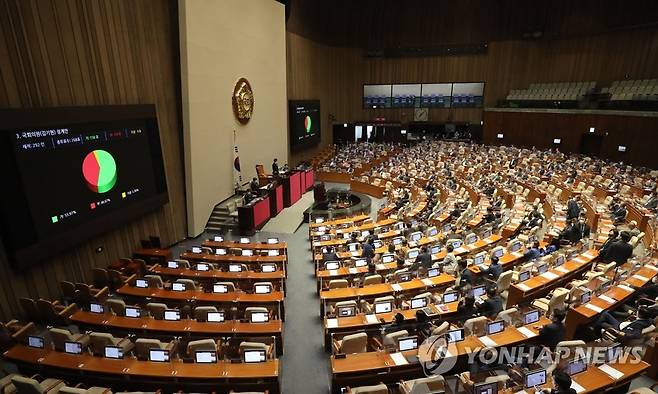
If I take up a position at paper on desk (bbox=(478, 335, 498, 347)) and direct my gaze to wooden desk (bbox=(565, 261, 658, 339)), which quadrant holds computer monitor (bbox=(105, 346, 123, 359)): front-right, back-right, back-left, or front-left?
back-left

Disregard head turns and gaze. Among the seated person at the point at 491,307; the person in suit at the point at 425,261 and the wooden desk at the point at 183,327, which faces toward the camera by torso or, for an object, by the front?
the wooden desk

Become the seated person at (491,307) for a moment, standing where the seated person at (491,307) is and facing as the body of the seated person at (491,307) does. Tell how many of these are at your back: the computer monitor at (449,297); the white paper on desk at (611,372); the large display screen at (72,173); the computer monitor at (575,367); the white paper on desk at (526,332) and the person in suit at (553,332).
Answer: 4

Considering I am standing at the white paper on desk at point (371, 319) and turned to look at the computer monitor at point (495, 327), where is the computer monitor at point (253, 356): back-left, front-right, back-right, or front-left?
back-right

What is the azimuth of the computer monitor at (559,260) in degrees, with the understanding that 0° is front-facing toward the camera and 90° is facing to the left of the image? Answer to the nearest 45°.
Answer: approximately 315°

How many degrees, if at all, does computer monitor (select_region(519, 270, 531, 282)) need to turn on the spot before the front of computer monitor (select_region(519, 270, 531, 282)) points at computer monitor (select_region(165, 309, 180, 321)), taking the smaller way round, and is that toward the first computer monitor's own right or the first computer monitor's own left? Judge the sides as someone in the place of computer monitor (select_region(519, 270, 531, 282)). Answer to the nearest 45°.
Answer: approximately 90° to the first computer monitor's own right

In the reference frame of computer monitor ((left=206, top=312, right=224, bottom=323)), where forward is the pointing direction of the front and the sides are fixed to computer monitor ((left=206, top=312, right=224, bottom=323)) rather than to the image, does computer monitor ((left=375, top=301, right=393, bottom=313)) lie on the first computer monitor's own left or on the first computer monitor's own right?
on the first computer monitor's own left

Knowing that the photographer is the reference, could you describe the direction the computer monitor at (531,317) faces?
facing the viewer and to the right of the viewer

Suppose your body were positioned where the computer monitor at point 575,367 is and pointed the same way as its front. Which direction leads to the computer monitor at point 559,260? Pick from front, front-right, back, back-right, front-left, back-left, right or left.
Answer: back-left

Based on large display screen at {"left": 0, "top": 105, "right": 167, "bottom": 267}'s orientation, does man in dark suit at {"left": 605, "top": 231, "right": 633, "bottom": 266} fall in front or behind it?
in front

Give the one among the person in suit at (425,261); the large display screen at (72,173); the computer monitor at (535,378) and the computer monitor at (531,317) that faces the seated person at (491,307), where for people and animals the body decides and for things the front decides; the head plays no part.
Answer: the large display screen

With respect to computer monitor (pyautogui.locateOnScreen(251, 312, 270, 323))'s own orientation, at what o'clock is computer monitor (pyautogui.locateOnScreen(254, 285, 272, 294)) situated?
computer monitor (pyautogui.locateOnScreen(254, 285, 272, 294)) is roughly at 6 o'clock from computer monitor (pyautogui.locateOnScreen(251, 312, 270, 323)).

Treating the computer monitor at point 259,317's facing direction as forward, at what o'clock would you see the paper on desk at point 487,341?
The paper on desk is roughly at 10 o'clock from the computer monitor.
